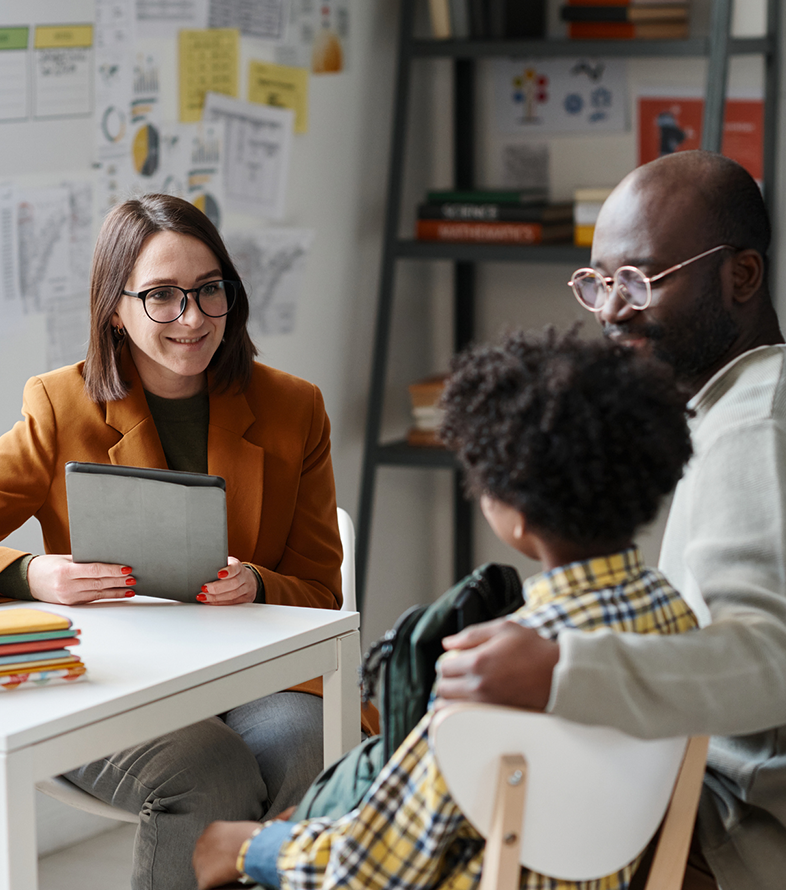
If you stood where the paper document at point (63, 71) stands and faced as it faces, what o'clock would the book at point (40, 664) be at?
The book is roughly at 12 o'clock from the paper document.

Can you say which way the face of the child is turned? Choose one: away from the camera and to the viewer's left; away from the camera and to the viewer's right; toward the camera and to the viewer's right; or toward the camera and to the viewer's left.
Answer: away from the camera and to the viewer's left

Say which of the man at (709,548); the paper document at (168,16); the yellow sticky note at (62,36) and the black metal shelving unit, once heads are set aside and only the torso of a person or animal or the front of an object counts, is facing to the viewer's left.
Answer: the man

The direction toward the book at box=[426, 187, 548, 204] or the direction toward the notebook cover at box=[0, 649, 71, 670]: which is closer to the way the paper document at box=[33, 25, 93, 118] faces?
the notebook cover

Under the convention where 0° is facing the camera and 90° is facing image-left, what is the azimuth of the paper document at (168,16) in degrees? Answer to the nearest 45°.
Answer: approximately 0°

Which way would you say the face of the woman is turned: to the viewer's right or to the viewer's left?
to the viewer's right
